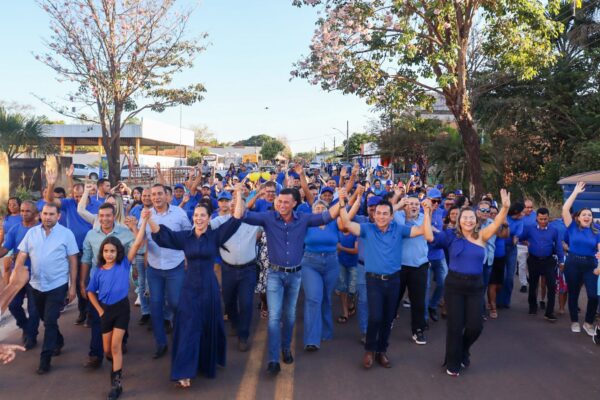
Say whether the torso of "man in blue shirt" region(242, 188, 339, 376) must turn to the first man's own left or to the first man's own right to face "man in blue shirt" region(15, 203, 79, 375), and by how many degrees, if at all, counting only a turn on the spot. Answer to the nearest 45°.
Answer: approximately 90° to the first man's own right

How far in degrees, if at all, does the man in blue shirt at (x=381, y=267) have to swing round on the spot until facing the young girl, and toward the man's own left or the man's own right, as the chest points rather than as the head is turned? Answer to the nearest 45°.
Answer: approximately 90° to the man's own right

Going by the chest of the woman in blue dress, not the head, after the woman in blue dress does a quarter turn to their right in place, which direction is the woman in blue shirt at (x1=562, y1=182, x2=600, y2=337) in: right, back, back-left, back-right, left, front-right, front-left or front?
back

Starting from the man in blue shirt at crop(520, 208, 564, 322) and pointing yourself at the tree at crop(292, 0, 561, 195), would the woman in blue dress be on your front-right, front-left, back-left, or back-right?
back-left

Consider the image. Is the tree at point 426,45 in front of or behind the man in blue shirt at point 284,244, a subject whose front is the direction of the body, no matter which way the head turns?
behind

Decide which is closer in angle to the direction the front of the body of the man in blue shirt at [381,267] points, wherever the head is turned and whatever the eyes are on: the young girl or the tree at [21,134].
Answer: the young girl

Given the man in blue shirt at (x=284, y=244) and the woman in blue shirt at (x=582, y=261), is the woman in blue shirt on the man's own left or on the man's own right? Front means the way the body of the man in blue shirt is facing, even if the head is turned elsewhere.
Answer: on the man's own left

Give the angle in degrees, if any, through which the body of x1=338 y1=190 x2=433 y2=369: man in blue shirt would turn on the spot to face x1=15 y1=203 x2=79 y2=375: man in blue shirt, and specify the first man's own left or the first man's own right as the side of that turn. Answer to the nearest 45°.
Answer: approximately 90° to the first man's own right

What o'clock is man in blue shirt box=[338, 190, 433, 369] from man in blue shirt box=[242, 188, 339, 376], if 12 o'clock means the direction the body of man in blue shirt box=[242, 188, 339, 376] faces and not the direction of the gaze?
man in blue shirt box=[338, 190, 433, 369] is roughly at 9 o'clock from man in blue shirt box=[242, 188, 339, 376].

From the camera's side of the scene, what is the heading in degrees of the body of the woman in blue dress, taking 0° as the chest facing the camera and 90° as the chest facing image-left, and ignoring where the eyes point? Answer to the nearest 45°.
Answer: approximately 0°
